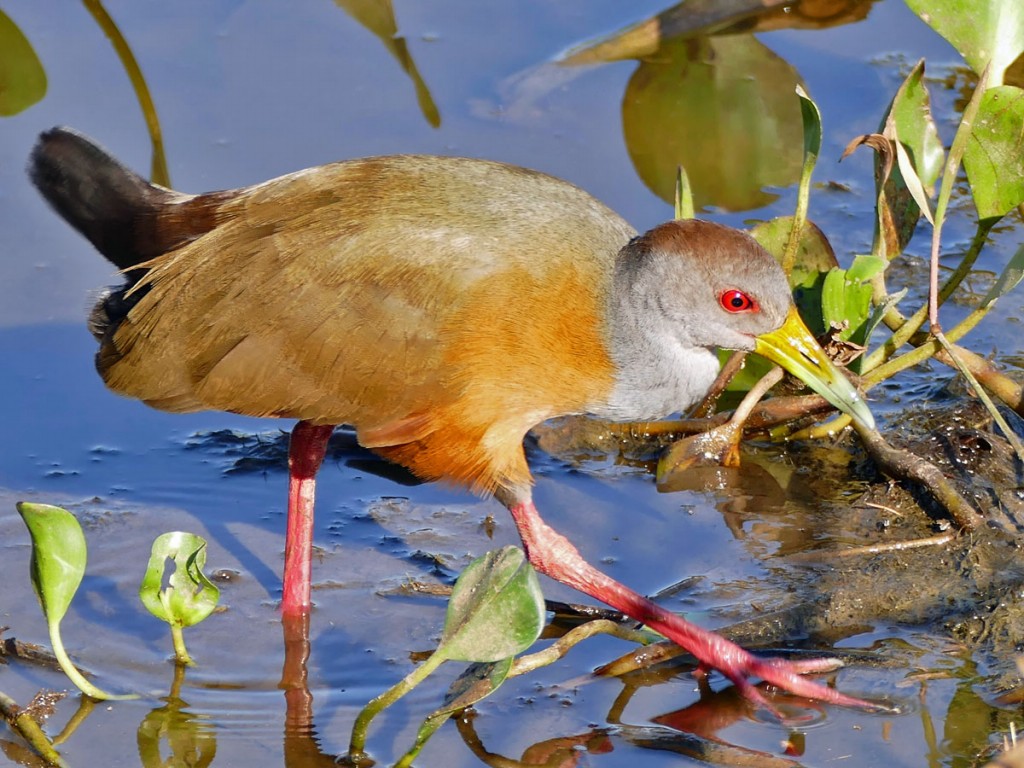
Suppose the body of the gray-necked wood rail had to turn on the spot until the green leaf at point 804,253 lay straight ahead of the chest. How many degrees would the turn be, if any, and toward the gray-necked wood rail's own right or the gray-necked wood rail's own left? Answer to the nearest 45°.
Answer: approximately 45° to the gray-necked wood rail's own left

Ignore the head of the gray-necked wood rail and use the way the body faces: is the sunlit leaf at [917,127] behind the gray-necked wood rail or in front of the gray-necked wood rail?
in front

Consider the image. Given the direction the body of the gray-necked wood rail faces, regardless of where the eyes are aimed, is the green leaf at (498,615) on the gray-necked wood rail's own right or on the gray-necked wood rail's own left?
on the gray-necked wood rail's own right

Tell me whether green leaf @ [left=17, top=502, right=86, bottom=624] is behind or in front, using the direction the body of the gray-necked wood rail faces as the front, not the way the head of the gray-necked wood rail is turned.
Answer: behind

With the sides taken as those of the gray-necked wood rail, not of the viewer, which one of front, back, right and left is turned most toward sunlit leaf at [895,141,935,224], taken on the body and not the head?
front

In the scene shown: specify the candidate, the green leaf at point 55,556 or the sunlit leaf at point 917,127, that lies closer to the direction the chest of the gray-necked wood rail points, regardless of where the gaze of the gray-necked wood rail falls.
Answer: the sunlit leaf

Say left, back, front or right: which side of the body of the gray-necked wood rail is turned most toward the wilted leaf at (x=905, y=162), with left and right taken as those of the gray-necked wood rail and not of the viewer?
front

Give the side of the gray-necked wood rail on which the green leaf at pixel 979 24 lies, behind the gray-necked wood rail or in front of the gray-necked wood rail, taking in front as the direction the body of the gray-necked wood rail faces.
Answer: in front

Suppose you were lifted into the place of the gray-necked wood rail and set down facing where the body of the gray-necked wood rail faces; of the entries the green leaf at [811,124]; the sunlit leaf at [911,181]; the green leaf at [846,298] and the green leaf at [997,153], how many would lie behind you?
0

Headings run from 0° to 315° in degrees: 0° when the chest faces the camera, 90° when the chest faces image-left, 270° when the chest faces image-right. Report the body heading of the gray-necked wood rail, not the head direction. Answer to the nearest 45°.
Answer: approximately 270°

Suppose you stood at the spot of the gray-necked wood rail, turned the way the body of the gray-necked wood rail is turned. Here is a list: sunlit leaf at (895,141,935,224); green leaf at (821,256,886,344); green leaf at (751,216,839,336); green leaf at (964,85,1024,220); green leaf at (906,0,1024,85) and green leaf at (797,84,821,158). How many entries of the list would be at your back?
0
